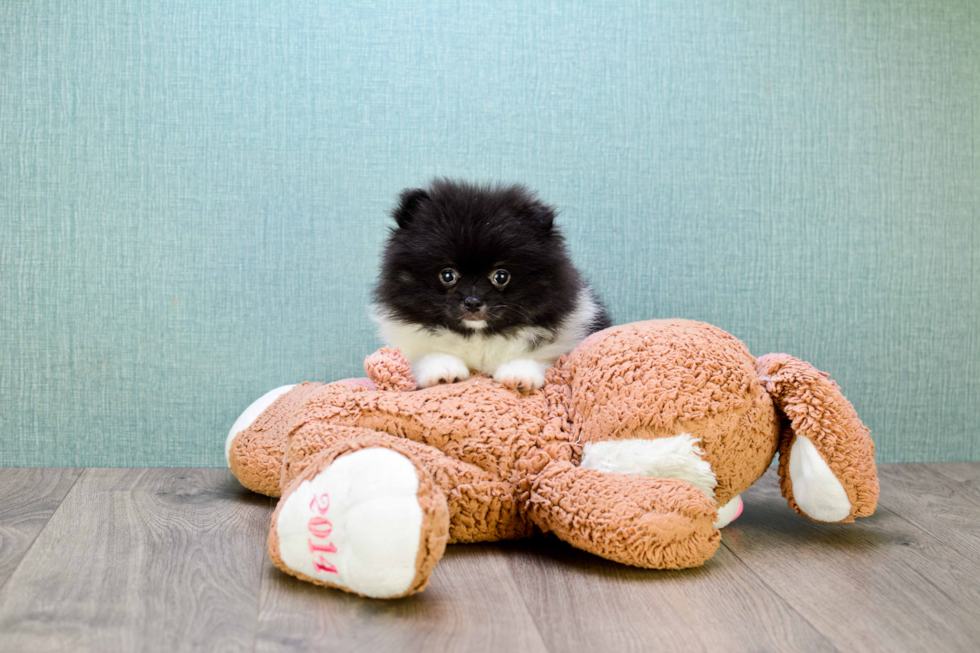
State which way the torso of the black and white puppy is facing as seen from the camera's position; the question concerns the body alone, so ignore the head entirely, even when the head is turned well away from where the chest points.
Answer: toward the camera
